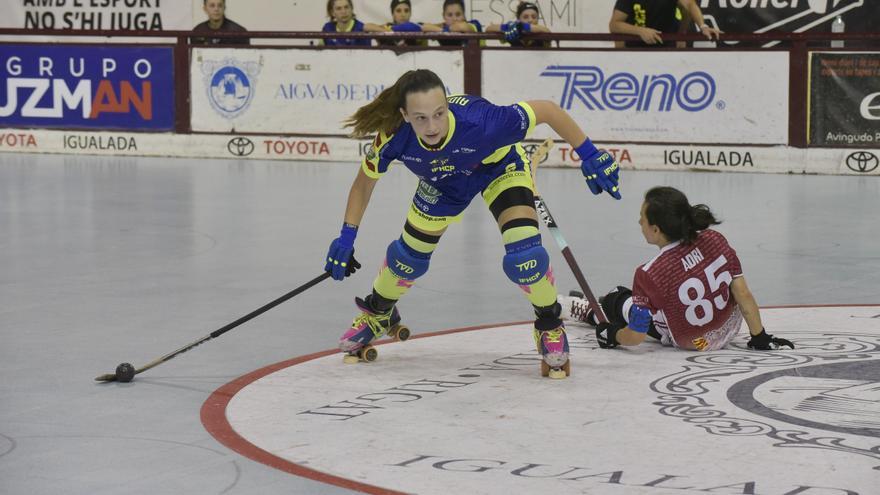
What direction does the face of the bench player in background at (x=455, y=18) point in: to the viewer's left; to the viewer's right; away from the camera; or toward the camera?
toward the camera

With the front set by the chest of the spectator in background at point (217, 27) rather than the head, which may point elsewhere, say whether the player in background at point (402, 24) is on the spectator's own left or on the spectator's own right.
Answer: on the spectator's own left

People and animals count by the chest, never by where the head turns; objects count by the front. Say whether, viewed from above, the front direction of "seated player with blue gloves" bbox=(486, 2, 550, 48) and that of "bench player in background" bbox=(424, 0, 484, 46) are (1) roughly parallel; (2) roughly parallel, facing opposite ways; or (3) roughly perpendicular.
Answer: roughly parallel

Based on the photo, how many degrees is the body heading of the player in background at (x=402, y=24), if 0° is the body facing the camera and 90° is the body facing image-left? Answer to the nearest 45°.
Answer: approximately 0°

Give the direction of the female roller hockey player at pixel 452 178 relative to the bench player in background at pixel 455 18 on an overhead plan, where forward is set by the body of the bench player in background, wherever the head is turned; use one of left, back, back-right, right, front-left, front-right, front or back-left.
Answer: front

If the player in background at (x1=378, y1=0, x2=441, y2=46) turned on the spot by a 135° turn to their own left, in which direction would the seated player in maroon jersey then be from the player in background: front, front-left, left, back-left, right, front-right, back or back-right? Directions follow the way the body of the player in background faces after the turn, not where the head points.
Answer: back-right

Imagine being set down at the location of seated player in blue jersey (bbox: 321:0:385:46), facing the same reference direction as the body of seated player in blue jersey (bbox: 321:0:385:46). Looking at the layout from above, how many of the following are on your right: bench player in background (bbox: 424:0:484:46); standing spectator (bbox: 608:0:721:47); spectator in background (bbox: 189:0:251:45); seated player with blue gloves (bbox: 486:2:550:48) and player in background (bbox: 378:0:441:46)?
1

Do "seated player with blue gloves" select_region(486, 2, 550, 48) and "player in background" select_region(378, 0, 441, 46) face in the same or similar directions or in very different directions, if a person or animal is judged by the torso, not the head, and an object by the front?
same or similar directions

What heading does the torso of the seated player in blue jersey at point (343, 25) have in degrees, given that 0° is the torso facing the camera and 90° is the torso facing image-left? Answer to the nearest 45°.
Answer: approximately 0°

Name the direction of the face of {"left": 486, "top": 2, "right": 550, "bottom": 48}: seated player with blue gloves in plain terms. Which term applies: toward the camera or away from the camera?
toward the camera

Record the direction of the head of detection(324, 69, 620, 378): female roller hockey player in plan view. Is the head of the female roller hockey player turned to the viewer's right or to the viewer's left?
to the viewer's left

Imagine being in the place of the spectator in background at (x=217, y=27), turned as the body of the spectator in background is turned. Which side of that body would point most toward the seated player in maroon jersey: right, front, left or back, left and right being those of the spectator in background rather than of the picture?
front

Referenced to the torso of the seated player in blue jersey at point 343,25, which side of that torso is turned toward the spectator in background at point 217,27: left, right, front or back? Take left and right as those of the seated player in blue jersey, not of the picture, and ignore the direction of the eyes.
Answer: right

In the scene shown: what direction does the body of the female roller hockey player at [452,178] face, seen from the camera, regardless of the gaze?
toward the camera

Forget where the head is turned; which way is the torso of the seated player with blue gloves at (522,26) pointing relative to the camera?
toward the camera

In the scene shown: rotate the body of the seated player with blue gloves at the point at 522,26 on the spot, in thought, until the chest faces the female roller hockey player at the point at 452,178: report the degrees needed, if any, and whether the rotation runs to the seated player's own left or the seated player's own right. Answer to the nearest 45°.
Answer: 0° — they already face them

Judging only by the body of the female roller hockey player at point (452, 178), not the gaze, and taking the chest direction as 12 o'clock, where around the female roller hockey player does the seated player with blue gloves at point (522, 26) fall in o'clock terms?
The seated player with blue gloves is roughly at 6 o'clock from the female roller hockey player.

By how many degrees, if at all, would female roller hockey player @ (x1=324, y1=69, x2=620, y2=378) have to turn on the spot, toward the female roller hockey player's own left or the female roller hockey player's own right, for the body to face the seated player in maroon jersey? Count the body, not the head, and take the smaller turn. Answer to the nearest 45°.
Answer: approximately 90° to the female roller hockey player's own left
